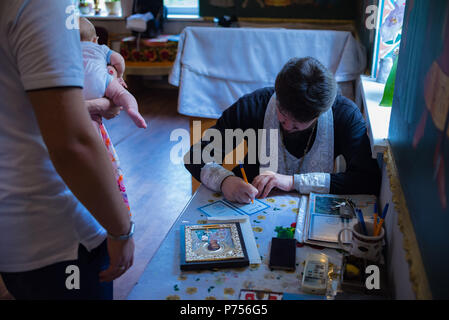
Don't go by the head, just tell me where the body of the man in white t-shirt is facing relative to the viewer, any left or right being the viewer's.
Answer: facing away from the viewer and to the right of the viewer

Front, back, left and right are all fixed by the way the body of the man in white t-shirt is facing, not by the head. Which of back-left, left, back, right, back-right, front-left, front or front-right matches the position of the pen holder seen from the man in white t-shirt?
front-right

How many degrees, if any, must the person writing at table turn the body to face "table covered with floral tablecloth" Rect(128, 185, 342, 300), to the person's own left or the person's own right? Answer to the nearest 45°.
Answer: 0° — they already face it

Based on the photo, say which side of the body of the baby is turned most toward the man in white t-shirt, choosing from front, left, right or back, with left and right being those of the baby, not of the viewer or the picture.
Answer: back

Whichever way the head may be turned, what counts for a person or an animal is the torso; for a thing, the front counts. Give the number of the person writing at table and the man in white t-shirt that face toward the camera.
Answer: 1

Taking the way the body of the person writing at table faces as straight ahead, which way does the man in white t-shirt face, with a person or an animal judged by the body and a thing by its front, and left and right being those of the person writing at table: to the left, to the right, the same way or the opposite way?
the opposite way
